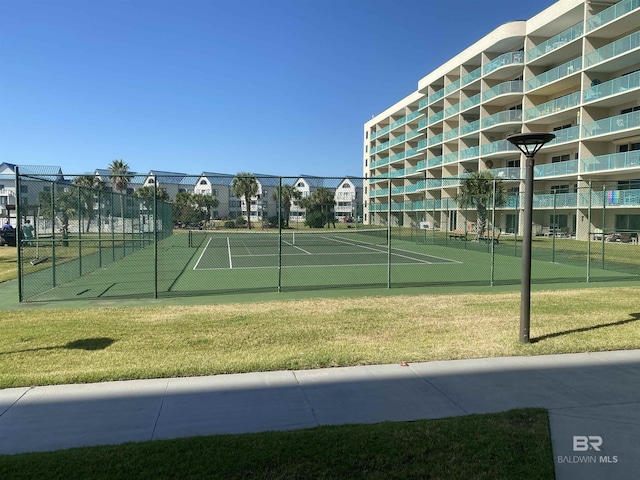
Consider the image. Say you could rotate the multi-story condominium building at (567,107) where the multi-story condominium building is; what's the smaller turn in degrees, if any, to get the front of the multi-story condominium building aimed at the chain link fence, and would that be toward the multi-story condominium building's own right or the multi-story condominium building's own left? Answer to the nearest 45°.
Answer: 0° — it already faces it

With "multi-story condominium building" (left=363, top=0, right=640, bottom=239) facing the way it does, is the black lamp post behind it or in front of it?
in front

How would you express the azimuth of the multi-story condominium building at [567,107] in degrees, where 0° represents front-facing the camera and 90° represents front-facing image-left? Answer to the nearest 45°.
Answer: approximately 45°

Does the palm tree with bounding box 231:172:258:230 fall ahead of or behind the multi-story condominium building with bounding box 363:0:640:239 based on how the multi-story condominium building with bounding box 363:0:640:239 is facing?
ahead
